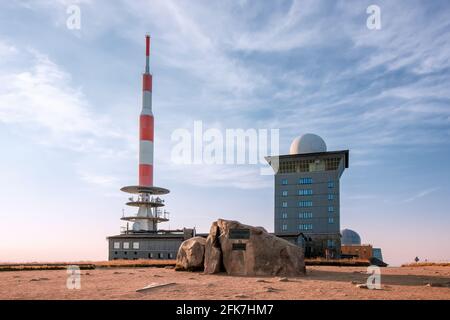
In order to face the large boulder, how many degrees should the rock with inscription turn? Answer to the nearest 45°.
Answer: approximately 135° to its right

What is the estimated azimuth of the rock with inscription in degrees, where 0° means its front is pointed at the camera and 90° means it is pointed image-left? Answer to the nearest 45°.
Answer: approximately 0°
